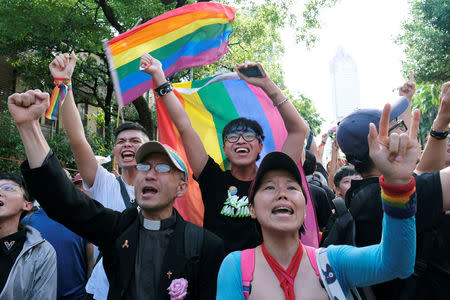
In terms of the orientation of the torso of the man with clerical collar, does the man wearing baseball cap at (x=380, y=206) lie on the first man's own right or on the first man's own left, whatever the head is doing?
on the first man's own left

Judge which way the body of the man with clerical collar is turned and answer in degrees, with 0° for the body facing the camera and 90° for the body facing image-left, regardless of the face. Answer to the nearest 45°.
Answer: approximately 45°
